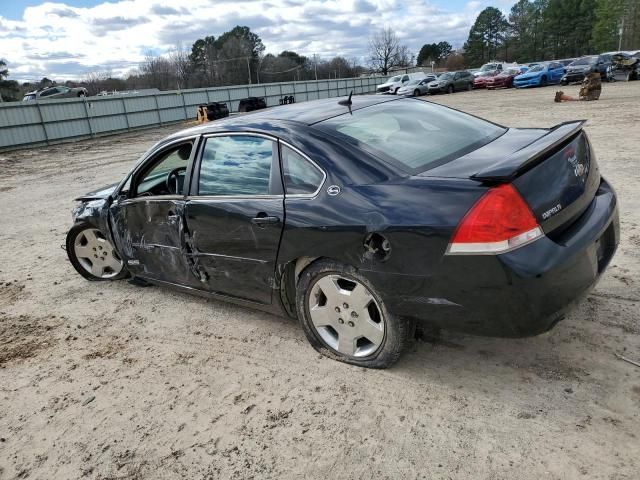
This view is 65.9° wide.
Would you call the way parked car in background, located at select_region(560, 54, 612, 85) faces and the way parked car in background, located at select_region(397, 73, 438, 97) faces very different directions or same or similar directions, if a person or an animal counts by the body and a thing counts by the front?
same or similar directions

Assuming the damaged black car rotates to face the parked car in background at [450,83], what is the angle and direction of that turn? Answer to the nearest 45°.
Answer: approximately 45° to its right

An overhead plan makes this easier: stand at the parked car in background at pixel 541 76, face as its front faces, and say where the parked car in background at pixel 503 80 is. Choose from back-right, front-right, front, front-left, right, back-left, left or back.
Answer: right

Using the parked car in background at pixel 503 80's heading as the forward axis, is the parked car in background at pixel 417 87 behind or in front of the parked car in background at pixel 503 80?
in front

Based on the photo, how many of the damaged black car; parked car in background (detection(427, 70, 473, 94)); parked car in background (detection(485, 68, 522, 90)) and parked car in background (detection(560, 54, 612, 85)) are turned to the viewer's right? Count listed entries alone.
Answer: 0

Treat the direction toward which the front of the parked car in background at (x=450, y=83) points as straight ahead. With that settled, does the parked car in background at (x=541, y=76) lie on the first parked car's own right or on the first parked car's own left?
on the first parked car's own left

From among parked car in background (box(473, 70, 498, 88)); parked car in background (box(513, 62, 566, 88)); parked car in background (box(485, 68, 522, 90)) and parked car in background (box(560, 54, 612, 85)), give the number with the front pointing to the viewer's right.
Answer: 0

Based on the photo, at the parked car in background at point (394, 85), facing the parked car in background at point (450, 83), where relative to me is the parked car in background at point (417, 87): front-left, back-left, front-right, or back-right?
front-right

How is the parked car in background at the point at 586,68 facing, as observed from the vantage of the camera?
facing the viewer and to the left of the viewer

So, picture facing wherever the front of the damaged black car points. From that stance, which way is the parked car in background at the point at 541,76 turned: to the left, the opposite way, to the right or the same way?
to the left

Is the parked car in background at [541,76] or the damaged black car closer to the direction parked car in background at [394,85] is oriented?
the damaged black car

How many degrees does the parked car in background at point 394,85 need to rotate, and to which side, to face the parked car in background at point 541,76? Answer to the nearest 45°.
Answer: approximately 90° to its left

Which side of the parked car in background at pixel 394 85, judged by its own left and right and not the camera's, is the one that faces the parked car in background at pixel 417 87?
left
